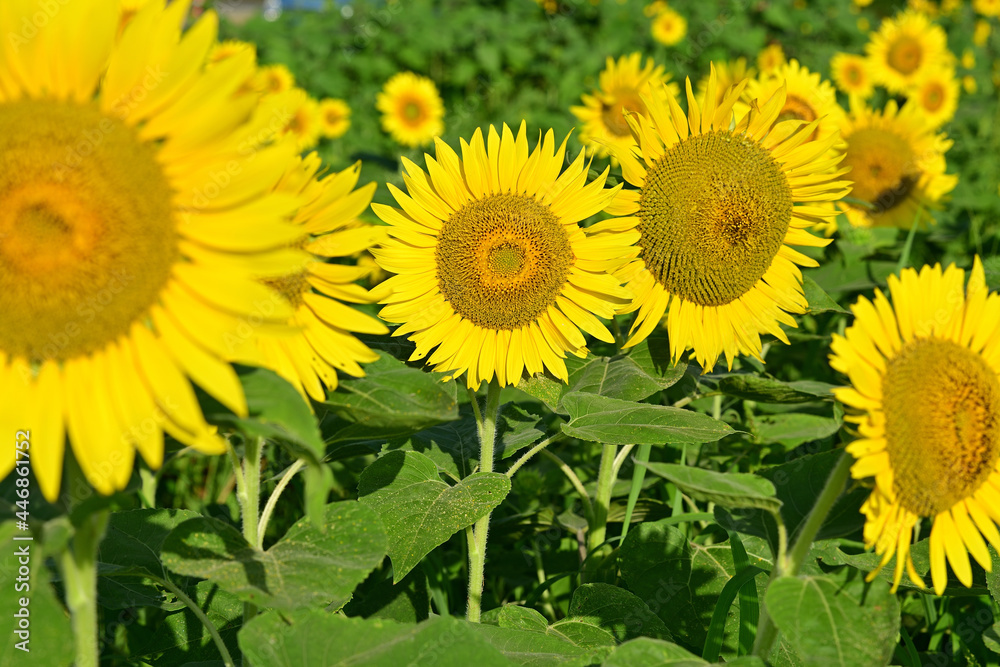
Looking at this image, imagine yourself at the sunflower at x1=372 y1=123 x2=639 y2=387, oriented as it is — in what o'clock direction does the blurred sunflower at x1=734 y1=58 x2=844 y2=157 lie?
The blurred sunflower is roughly at 7 o'clock from the sunflower.

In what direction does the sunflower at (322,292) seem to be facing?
toward the camera

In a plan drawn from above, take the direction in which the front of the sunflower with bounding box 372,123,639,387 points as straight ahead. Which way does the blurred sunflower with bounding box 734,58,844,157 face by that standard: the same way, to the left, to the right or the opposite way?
the same way

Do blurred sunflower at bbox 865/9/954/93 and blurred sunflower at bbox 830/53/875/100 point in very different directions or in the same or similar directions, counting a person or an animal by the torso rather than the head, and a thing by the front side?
same or similar directions

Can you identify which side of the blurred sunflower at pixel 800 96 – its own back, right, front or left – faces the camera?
front

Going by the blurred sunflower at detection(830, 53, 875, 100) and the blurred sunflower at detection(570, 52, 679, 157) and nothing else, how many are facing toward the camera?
2

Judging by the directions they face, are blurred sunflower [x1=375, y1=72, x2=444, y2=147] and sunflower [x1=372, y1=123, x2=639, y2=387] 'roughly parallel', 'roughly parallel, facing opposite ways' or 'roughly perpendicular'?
roughly parallel

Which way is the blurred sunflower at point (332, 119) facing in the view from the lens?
facing the viewer

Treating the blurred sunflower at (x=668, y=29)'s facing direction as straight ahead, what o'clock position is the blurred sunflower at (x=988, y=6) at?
the blurred sunflower at (x=988, y=6) is roughly at 8 o'clock from the blurred sunflower at (x=668, y=29).

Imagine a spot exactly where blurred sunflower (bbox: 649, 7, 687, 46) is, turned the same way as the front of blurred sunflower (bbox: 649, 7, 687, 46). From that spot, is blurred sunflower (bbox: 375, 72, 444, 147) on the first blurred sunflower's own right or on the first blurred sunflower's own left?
on the first blurred sunflower's own right

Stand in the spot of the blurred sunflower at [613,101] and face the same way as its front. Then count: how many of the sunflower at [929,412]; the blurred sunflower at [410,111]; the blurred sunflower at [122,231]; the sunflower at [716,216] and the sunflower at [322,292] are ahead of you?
4

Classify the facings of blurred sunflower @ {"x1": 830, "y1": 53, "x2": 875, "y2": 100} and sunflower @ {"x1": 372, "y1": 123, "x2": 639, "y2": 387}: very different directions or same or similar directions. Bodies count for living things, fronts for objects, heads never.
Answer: same or similar directions

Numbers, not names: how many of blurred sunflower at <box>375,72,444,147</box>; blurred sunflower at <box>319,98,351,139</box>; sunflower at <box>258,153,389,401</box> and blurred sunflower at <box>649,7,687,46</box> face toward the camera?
4

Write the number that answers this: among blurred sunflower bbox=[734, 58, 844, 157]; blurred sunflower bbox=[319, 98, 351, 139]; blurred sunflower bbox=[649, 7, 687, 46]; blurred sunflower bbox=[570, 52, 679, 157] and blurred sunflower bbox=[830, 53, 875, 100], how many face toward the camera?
5

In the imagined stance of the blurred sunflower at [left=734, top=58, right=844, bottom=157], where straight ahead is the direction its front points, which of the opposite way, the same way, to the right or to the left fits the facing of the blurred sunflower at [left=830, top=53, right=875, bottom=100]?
the same way
